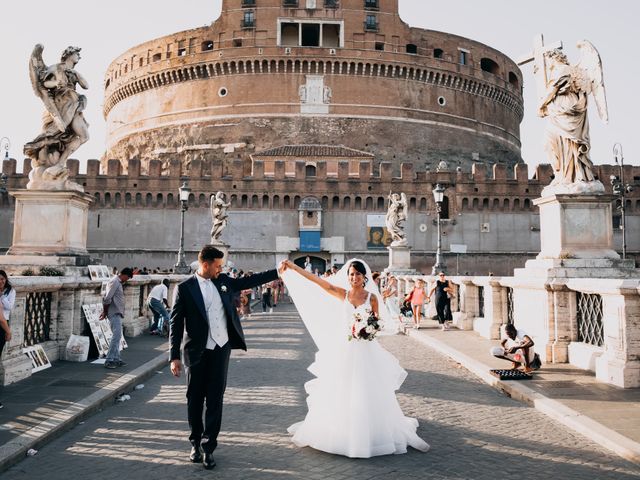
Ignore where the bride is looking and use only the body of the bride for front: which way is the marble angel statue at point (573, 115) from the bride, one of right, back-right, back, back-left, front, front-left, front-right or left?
back-left

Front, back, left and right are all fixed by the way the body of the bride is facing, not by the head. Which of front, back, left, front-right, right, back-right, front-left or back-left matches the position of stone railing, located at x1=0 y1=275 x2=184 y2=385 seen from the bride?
back-right

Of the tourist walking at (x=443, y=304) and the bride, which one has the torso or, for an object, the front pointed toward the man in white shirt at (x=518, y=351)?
the tourist walking

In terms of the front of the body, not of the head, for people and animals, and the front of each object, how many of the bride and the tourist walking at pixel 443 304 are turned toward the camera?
2

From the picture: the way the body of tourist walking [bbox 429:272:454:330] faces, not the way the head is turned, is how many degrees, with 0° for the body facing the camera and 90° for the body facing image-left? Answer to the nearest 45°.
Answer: approximately 0°

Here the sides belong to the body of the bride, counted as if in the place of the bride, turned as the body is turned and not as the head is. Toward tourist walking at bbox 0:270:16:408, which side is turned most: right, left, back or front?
right
